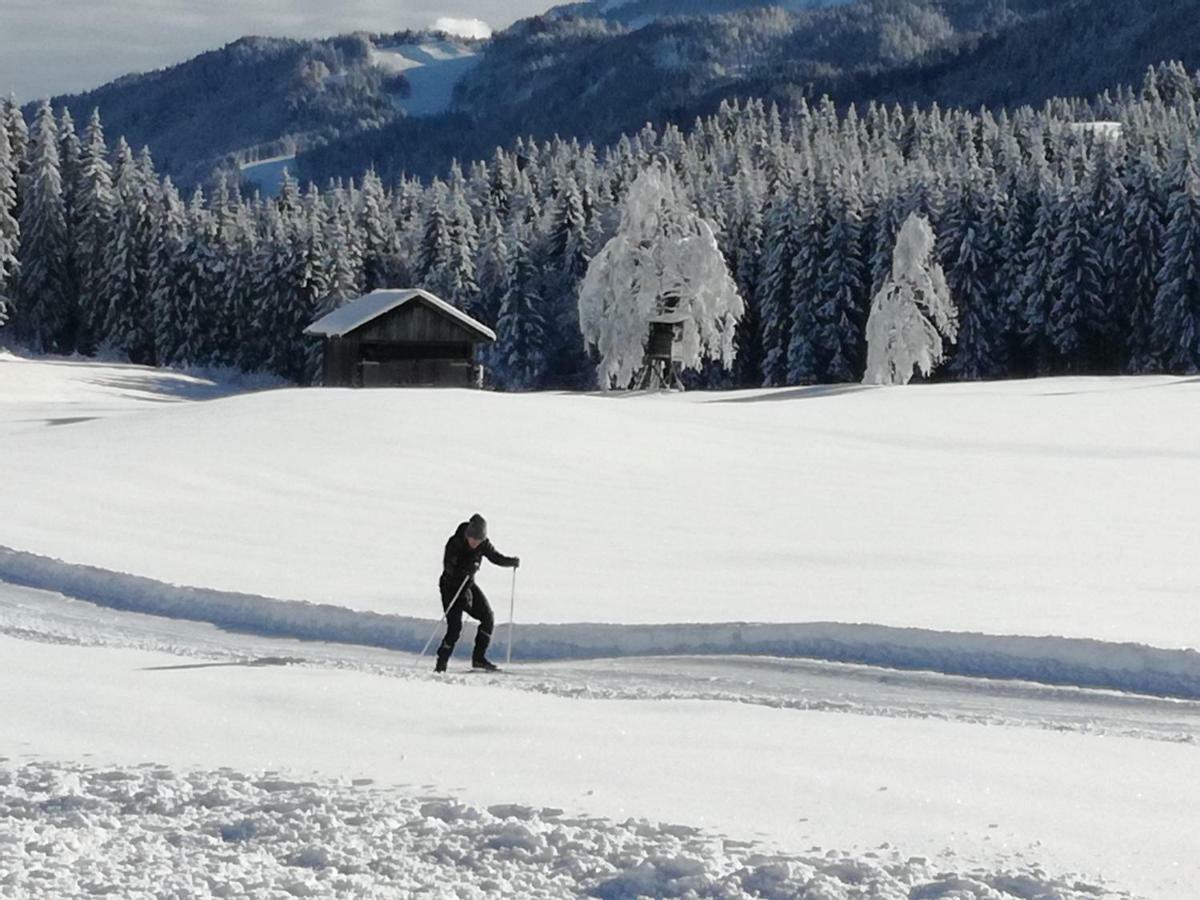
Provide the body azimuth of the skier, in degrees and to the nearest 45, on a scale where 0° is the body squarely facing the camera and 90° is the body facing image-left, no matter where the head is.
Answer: approximately 315°
